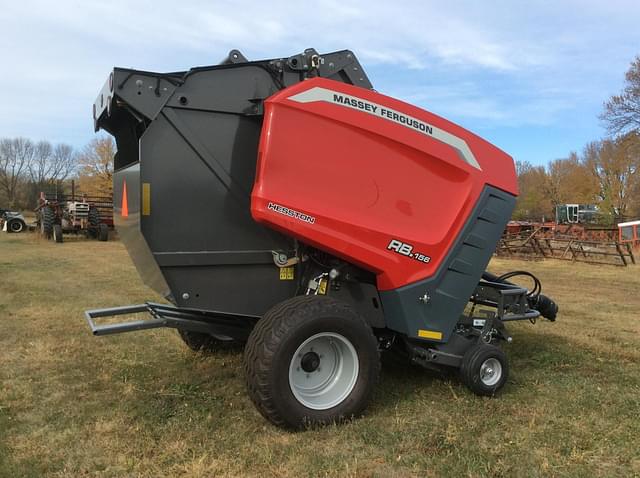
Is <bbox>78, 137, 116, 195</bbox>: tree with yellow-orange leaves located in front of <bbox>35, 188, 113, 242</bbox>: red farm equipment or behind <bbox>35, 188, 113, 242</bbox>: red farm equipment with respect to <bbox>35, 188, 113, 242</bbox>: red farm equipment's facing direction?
behind
